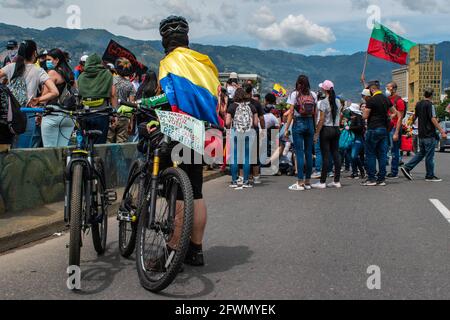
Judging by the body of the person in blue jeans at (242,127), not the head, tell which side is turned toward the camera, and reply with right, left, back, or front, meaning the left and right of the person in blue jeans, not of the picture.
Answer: back

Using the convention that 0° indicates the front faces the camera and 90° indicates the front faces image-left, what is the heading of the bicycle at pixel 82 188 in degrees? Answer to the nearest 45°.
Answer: approximately 0°

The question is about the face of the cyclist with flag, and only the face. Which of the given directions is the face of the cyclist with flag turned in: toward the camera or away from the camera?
away from the camera

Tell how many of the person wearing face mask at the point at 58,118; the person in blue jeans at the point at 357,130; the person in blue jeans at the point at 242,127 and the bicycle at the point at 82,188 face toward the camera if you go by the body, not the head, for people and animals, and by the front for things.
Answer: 1

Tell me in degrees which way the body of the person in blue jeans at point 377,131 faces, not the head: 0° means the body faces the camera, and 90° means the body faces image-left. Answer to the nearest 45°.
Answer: approximately 135°

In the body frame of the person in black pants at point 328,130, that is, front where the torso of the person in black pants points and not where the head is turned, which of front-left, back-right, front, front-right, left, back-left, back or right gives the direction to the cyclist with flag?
back-left

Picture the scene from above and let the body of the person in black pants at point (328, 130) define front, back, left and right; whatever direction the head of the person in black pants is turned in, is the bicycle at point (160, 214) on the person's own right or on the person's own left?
on the person's own left

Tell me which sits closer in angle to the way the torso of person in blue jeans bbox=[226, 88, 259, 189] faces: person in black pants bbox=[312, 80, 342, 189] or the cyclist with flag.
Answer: the person in black pants

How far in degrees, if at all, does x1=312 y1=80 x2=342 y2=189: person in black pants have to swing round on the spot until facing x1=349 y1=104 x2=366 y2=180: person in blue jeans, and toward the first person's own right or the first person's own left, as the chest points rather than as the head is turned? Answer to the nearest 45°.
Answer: approximately 45° to the first person's own right

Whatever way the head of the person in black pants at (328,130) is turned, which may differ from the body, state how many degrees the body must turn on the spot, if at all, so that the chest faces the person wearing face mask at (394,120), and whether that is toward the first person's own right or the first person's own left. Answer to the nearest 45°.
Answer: approximately 90° to the first person's own right

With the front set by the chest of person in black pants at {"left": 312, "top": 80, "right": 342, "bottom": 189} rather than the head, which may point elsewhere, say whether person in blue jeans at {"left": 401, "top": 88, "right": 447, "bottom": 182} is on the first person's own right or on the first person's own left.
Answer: on the first person's own right
